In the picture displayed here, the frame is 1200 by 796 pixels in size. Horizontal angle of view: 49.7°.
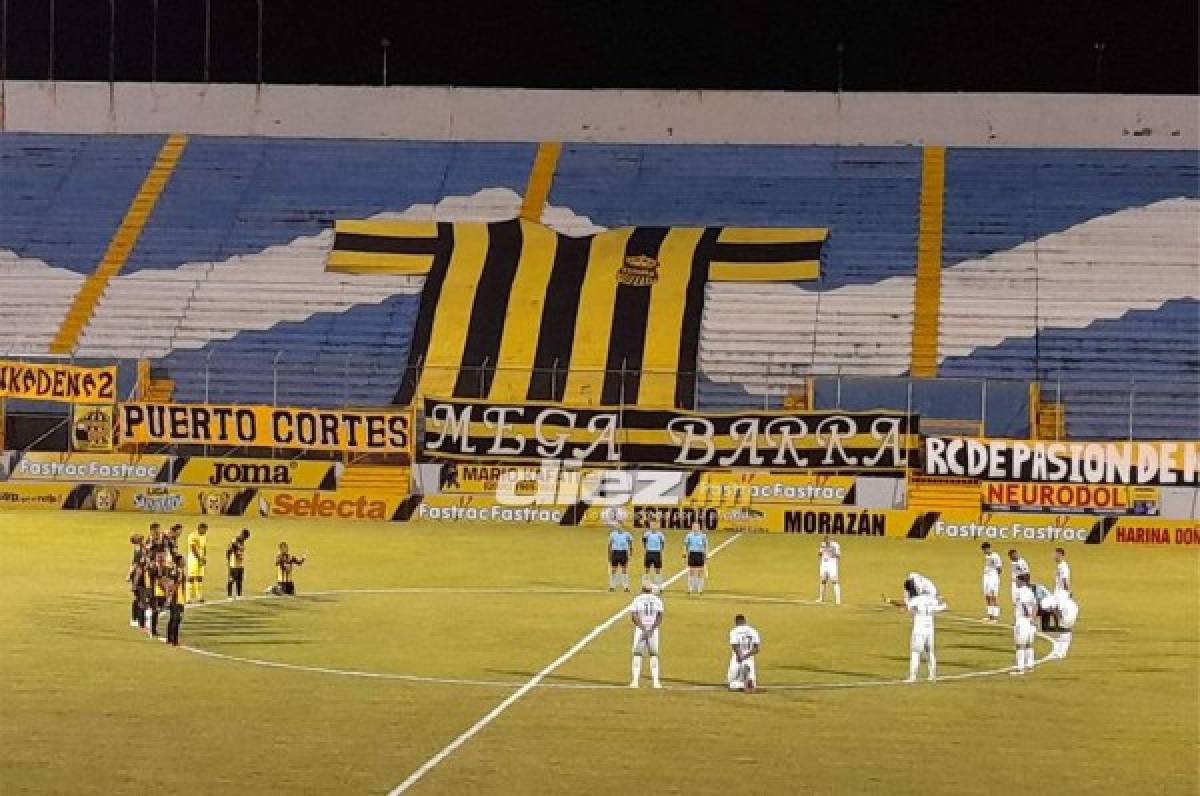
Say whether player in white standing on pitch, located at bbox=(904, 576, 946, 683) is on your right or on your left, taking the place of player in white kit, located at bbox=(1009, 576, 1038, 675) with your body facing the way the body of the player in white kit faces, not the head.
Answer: on your left

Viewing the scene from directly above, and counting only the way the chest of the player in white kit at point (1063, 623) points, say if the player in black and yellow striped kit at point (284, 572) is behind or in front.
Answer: in front

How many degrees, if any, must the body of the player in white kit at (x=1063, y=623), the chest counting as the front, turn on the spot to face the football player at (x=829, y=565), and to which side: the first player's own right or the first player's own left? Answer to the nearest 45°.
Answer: approximately 45° to the first player's own right

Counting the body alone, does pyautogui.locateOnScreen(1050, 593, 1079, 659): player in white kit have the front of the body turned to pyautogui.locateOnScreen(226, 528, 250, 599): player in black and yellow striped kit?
yes

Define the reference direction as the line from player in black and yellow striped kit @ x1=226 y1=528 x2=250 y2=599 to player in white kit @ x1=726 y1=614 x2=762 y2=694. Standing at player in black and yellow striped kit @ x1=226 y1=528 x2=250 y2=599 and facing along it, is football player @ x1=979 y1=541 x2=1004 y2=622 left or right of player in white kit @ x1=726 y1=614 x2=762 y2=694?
left

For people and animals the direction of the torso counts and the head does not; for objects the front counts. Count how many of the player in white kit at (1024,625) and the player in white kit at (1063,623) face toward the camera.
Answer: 0

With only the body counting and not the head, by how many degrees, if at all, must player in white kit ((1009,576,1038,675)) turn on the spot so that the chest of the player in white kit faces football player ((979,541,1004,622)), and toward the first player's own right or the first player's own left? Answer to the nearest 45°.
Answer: approximately 45° to the first player's own right

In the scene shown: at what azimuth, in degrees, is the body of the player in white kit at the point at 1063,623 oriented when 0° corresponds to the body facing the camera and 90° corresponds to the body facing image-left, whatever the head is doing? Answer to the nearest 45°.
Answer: approximately 90°

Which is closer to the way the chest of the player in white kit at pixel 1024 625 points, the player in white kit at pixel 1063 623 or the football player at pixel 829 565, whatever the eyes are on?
the football player

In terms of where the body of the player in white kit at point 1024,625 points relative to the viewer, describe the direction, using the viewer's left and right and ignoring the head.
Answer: facing away from the viewer and to the left of the viewer
